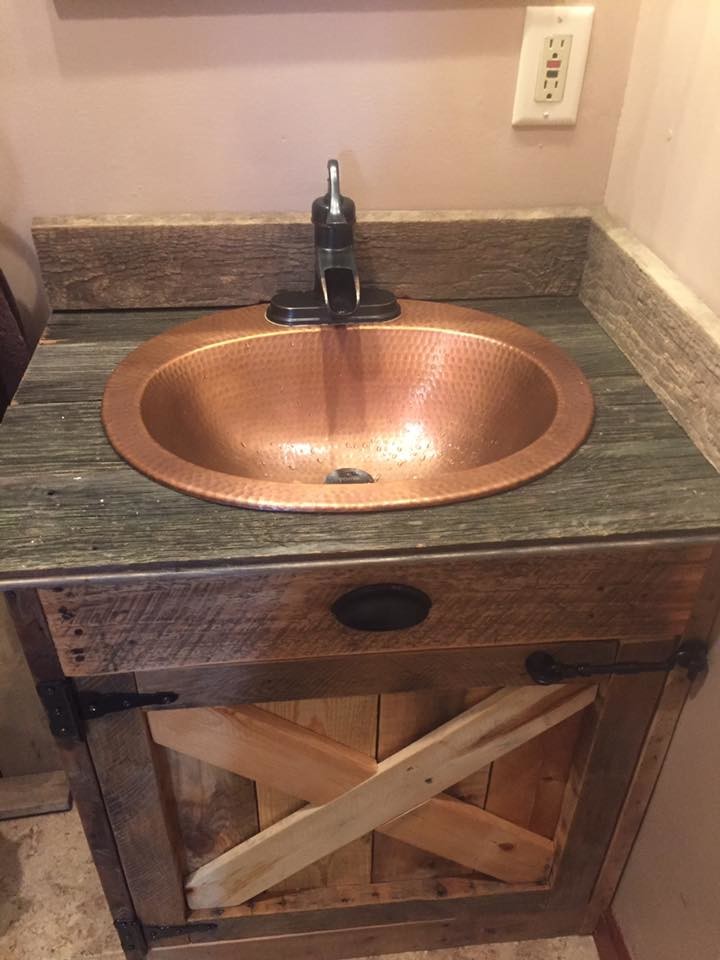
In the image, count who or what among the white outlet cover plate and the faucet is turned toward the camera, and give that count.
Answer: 2

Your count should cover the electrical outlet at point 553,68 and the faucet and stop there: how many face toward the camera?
2

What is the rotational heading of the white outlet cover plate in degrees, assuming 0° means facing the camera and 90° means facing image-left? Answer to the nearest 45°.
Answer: approximately 0°

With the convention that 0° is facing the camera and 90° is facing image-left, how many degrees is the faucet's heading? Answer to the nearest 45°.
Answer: approximately 0°

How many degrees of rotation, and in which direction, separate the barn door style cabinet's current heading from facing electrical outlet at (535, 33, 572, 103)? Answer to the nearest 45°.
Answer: approximately 180°
